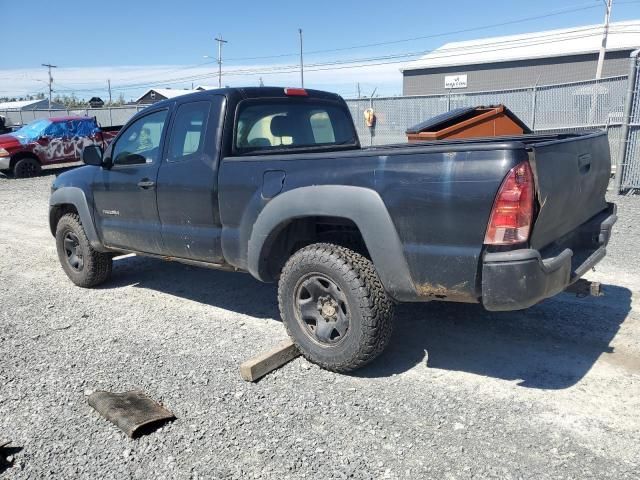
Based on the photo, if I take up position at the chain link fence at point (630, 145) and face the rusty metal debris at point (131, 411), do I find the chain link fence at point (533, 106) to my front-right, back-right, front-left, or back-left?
back-right

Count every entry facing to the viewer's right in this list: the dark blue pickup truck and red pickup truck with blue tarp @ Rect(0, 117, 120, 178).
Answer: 0

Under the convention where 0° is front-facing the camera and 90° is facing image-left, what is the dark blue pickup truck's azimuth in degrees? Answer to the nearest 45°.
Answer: approximately 135°

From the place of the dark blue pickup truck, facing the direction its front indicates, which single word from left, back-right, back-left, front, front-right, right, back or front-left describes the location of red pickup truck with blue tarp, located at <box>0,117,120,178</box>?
front

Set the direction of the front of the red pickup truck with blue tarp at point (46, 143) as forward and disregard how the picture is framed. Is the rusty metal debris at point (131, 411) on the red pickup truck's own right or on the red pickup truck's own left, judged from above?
on the red pickup truck's own left

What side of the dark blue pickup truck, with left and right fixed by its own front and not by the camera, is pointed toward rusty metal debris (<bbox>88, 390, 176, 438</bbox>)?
left

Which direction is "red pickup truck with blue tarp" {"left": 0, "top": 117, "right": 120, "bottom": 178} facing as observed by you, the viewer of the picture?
facing the viewer and to the left of the viewer

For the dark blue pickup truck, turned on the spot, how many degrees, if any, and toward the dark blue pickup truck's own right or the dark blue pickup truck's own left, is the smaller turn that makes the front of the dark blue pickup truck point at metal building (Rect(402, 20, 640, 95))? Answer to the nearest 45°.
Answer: approximately 45° to the dark blue pickup truck's own right
